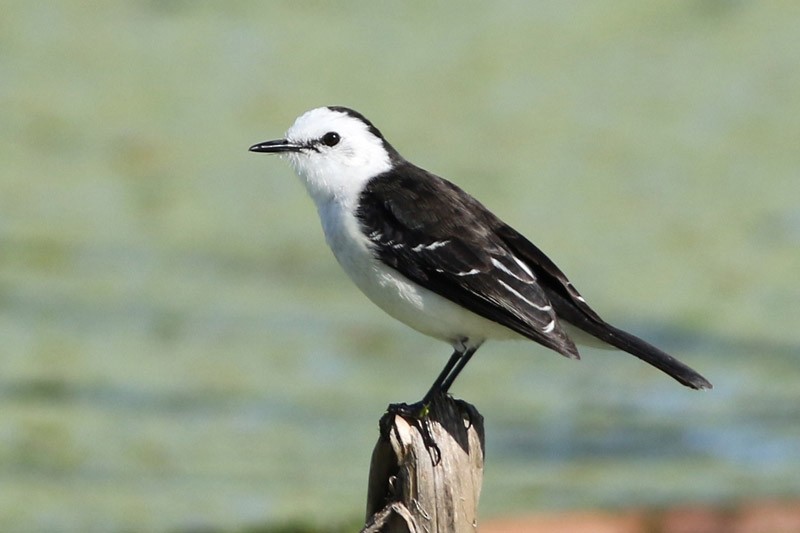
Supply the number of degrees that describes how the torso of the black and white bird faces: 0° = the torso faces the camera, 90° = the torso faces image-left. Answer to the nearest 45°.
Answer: approximately 90°
